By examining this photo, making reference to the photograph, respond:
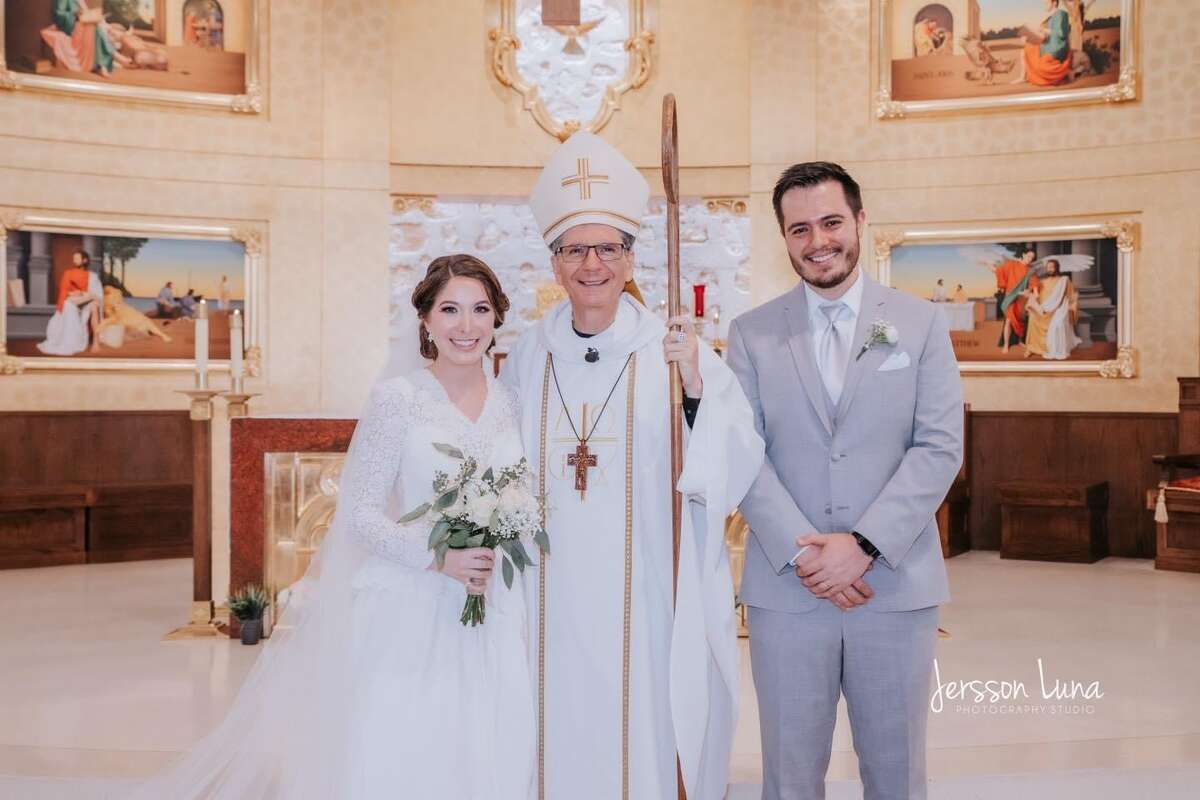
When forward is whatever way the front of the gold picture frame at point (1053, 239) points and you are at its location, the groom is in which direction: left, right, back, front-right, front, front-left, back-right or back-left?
front

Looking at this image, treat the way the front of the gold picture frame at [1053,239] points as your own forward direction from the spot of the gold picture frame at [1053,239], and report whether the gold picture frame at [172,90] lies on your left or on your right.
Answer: on your right

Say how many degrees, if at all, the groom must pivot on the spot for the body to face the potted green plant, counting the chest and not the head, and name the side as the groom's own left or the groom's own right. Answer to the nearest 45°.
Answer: approximately 135° to the groom's own right

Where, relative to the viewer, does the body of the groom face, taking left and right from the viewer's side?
facing the viewer

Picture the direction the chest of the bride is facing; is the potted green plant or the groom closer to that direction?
the groom

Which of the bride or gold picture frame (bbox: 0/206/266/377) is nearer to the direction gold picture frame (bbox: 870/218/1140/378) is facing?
the bride

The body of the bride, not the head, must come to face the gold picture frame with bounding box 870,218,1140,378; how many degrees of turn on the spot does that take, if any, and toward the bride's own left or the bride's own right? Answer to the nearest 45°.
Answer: approximately 90° to the bride's own left

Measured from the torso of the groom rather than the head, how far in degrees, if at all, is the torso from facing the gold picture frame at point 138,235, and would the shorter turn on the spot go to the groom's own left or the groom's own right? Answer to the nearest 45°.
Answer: approximately 135° to the groom's own right

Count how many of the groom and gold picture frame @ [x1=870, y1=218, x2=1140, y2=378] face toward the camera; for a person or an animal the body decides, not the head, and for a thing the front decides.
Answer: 2

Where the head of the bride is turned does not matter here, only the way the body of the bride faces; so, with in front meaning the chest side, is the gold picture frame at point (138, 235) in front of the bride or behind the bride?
behind

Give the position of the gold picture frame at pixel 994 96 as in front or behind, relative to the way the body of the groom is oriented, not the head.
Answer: behind
